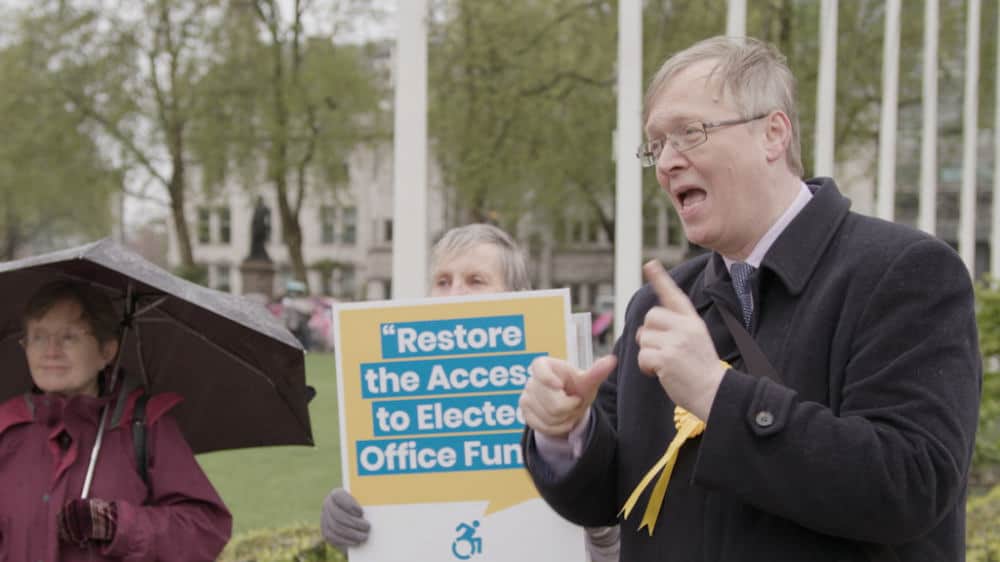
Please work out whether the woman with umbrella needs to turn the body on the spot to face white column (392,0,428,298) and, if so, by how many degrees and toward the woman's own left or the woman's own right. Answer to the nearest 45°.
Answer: approximately 180°

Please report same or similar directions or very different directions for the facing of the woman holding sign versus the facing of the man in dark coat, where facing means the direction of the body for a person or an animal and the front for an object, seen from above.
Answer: same or similar directions

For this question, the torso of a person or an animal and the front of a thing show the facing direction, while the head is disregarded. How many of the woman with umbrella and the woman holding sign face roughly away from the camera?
0

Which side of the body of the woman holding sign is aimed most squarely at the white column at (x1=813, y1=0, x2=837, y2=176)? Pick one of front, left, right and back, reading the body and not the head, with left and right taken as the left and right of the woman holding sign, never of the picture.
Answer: back

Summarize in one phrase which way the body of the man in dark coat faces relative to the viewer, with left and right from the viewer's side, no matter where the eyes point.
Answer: facing the viewer and to the left of the viewer

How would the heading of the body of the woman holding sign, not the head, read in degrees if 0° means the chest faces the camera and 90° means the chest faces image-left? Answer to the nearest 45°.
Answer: approximately 45°

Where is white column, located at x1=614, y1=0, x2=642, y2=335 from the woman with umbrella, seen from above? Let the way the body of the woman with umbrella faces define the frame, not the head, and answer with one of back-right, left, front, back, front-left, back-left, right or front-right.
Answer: back

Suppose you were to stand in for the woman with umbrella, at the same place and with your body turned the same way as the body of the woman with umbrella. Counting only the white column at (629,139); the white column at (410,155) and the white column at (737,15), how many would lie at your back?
3

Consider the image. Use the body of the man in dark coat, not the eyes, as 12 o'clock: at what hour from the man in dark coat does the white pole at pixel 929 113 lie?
The white pole is roughly at 5 o'clock from the man in dark coat.

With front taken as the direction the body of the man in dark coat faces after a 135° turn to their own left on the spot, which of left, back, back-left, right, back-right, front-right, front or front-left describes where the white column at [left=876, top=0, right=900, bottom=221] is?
left

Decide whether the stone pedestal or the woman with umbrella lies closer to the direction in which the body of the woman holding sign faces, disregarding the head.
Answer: the woman with umbrella

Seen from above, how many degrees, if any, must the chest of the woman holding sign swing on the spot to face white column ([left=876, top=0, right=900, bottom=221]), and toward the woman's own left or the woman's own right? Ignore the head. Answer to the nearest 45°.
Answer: approximately 180°

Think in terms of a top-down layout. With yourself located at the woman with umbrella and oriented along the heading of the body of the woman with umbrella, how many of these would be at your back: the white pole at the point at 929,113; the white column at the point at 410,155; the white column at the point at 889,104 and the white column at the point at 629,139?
4

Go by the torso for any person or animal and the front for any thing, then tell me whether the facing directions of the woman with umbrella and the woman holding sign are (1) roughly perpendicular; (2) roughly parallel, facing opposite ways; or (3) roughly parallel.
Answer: roughly parallel

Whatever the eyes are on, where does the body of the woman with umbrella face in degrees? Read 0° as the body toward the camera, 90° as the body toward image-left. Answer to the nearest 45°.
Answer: approximately 45°

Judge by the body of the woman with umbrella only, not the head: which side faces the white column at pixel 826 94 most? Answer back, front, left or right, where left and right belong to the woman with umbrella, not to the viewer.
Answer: back
